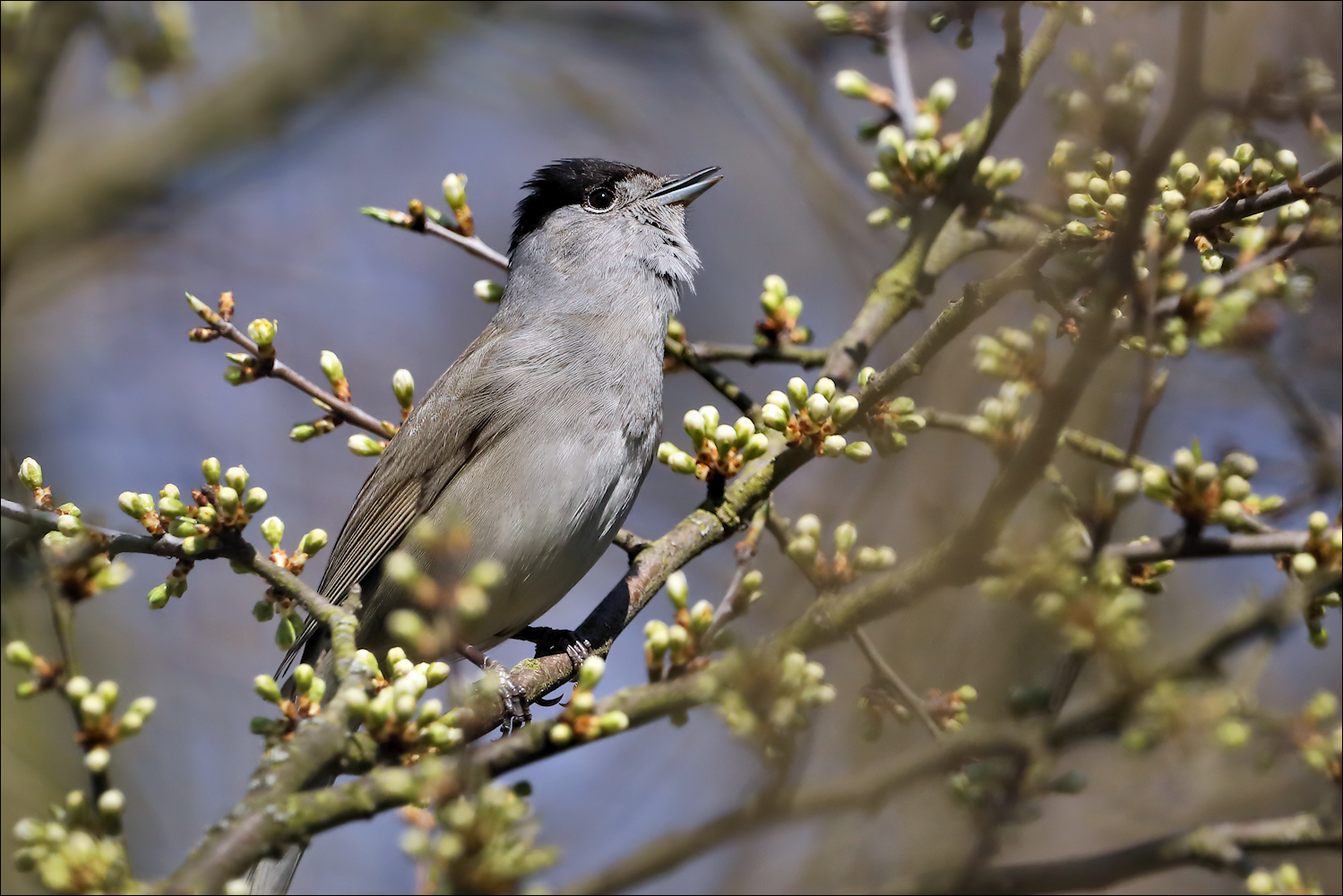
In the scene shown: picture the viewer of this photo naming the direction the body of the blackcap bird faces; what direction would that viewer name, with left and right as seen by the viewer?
facing to the right of the viewer

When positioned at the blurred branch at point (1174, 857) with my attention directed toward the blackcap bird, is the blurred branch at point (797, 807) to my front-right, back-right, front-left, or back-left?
front-left
